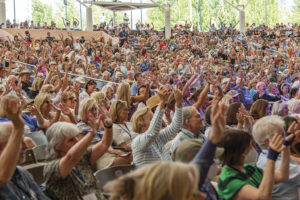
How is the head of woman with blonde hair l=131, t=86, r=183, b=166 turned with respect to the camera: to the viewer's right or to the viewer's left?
to the viewer's right

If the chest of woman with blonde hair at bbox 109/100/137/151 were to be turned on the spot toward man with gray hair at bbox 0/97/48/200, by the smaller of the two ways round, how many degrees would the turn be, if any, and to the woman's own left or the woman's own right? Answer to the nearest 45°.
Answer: approximately 90° to the woman's own right

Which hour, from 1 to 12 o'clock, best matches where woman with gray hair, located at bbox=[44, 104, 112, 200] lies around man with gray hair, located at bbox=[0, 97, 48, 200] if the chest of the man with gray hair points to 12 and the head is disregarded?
The woman with gray hair is roughly at 10 o'clock from the man with gray hair.
